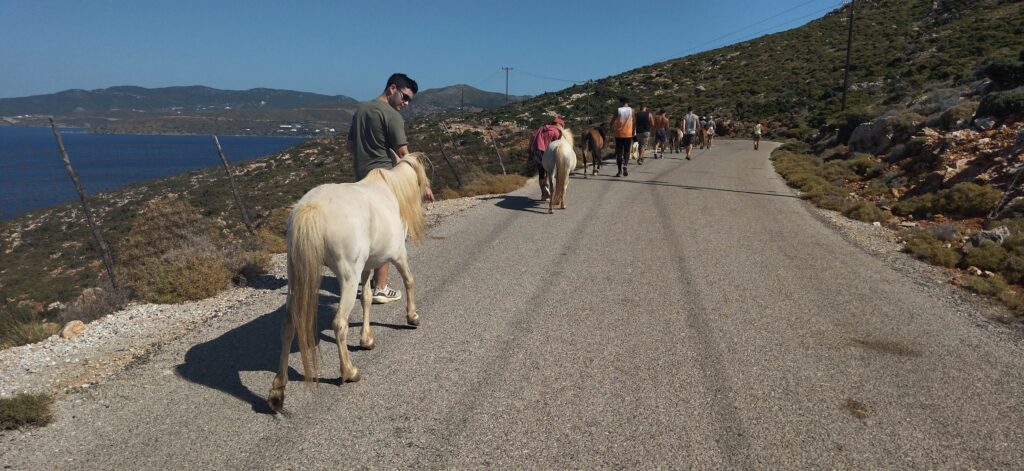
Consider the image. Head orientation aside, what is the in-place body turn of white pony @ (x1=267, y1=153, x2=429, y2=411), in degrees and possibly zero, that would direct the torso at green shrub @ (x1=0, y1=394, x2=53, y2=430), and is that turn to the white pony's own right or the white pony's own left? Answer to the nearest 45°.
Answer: approximately 135° to the white pony's own left

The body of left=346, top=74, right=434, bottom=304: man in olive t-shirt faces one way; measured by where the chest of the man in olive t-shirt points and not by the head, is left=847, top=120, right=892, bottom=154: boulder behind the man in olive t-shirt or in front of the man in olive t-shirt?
in front

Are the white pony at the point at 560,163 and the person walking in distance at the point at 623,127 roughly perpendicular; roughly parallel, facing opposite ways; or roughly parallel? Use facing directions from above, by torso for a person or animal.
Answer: roughly parallel

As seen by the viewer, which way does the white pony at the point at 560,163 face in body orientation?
away from the camera

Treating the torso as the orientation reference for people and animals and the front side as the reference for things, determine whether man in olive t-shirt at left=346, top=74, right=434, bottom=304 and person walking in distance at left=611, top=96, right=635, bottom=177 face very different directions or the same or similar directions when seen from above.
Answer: same or similar directions

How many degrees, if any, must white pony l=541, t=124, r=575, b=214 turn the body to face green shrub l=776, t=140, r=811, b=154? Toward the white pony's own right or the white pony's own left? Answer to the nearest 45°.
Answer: approximately 45° to the white pony's own right

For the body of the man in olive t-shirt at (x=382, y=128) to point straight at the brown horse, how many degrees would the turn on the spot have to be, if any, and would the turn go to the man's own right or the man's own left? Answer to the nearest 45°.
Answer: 0° — they already face it

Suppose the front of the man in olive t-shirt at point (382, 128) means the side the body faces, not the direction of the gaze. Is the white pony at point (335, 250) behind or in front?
behind

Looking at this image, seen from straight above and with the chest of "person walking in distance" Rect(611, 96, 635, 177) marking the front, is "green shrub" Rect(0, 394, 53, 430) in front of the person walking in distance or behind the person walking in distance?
behind

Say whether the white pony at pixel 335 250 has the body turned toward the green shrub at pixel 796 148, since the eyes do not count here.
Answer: yes

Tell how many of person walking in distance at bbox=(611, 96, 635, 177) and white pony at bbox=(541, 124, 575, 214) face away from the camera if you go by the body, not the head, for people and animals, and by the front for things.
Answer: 2

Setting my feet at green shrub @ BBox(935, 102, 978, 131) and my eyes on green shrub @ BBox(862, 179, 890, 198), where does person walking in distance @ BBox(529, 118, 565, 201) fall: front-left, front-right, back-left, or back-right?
front-right

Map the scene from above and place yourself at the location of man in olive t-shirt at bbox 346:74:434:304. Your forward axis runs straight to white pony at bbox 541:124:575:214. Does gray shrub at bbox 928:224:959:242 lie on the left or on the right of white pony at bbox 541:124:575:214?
right

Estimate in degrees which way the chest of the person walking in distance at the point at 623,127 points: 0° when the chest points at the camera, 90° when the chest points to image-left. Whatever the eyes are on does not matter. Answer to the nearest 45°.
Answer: approximately 180°

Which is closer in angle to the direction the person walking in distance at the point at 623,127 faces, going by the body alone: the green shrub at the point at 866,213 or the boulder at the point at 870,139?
the boulder
